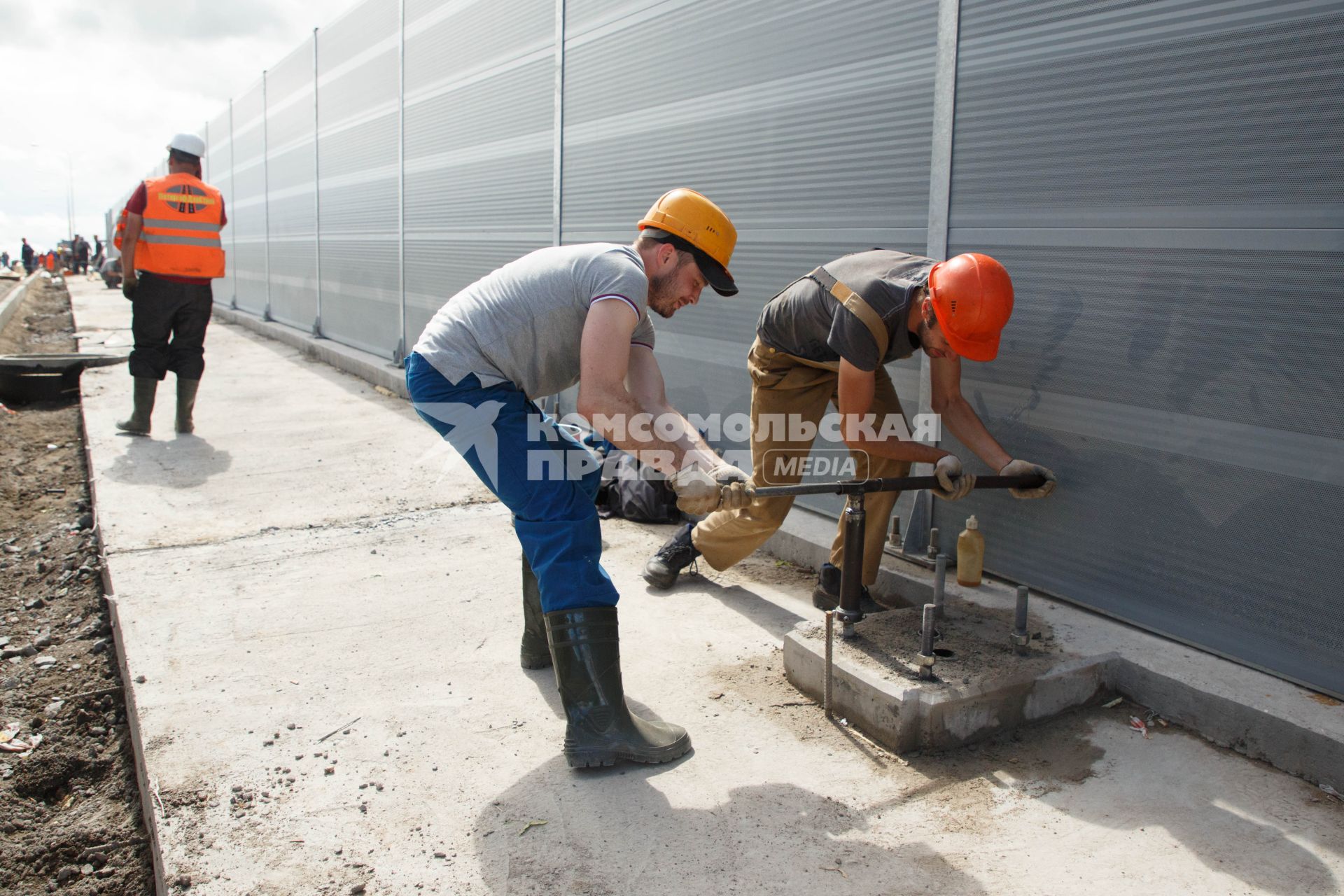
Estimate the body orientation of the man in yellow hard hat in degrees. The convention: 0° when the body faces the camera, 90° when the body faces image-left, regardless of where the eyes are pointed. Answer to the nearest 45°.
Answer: approximately 270°

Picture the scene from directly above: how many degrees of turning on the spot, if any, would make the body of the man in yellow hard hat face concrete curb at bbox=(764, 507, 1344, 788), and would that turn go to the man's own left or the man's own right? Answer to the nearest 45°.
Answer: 0° — they already face it

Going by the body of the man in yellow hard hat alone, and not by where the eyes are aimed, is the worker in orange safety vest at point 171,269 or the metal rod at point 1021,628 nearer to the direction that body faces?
the metal rod

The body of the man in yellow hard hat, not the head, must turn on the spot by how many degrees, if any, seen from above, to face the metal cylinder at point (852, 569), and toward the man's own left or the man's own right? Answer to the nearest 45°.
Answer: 0° — they already face it

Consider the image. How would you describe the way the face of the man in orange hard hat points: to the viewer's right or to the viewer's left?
to the viewer's right

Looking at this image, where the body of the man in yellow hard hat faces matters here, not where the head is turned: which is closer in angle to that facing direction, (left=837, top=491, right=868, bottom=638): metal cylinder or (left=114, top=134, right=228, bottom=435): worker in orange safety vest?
the metal cylinder

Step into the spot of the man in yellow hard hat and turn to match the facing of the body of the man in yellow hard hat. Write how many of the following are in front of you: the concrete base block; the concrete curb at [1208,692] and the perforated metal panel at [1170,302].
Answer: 3

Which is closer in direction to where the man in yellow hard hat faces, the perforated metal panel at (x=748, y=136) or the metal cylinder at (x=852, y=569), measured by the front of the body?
the metal cylinder

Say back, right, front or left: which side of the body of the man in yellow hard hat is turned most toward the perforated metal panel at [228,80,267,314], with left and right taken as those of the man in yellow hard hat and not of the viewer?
left

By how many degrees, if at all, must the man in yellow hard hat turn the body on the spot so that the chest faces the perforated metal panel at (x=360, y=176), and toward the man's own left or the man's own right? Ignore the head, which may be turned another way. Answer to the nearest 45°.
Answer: approximately 90° to the man's own left
